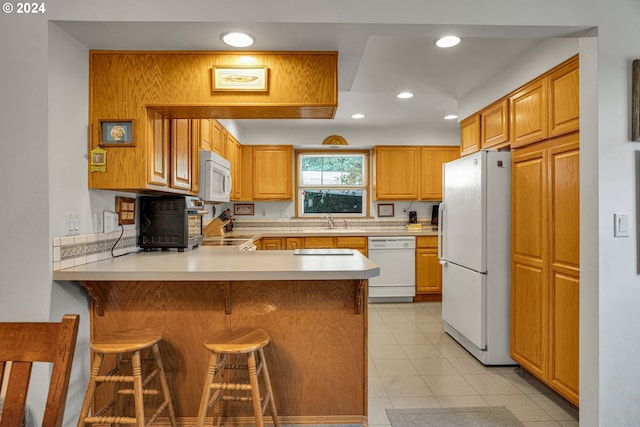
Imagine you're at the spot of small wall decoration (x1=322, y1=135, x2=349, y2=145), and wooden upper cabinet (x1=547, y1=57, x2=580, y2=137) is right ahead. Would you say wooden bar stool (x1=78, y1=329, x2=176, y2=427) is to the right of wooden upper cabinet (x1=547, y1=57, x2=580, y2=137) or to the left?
right

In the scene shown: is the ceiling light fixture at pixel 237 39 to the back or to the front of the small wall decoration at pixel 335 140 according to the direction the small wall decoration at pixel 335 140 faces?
to the front

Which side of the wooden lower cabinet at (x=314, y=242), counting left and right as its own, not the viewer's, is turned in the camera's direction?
front

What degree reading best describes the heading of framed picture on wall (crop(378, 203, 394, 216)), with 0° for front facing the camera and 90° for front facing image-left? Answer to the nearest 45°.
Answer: approximately 0°

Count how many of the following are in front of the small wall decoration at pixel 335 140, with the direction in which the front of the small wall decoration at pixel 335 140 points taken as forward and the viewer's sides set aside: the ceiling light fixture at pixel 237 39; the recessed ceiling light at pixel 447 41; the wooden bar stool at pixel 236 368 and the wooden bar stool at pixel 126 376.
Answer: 4

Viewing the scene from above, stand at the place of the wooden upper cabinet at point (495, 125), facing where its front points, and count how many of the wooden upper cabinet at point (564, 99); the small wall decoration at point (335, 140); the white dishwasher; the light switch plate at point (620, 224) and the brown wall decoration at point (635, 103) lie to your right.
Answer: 2

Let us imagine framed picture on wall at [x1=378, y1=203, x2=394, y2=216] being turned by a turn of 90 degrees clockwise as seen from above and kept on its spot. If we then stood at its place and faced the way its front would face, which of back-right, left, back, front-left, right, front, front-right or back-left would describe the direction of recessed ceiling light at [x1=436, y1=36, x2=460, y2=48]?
left

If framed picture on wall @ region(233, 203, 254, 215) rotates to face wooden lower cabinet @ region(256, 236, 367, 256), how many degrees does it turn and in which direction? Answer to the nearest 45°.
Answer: approximately 45° to its left

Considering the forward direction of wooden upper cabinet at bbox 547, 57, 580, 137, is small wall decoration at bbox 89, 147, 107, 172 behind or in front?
in front

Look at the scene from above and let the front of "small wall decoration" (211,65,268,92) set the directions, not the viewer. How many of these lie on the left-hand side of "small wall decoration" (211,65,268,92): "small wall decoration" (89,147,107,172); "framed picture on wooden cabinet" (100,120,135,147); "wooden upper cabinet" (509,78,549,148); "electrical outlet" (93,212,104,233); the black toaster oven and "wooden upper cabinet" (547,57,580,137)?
2

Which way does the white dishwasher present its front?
toward the camera
